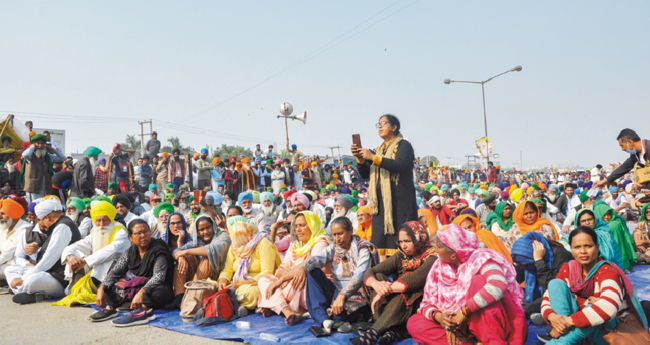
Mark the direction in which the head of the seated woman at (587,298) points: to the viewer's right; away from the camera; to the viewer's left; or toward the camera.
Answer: toward the camera

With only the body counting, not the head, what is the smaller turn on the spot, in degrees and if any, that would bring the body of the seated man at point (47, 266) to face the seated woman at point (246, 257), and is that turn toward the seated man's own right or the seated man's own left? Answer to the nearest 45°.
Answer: approximately 135° to the seated man's own left

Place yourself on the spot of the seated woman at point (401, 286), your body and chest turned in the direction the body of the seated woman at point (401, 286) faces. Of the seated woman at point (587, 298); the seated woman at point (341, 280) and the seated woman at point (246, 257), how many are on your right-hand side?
2

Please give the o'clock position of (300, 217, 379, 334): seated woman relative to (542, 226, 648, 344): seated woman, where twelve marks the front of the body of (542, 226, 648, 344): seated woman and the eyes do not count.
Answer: (300, 217, 379, 334): seated woman is roughly at 2 o'clock from (542, 226, 648, 344): seated woman.

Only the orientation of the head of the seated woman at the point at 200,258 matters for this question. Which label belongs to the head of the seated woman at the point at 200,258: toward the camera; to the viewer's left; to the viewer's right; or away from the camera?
toward the camera

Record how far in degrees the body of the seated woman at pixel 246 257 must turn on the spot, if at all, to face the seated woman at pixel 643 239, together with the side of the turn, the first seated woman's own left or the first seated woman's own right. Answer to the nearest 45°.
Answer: approximately 135° to the first seated woman's own left

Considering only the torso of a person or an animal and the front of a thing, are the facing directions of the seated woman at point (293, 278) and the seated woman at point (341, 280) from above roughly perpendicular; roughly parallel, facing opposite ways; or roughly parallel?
roughly parallel

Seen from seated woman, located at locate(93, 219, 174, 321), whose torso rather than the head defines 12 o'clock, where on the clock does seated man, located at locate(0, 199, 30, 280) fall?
The seated man is roughly at 3 o'clock from the seated woman.

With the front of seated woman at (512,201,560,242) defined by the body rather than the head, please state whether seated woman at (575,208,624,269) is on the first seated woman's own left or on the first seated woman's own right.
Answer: on the first seated woman's own left

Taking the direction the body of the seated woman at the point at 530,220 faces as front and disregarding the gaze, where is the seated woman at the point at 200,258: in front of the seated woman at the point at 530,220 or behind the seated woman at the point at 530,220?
in front

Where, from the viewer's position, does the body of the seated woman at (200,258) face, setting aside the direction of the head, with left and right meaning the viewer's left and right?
facing the viewer and to the left of the viewer

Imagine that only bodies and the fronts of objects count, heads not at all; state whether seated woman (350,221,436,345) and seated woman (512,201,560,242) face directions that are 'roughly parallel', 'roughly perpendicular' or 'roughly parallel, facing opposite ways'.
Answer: roughly parallel
